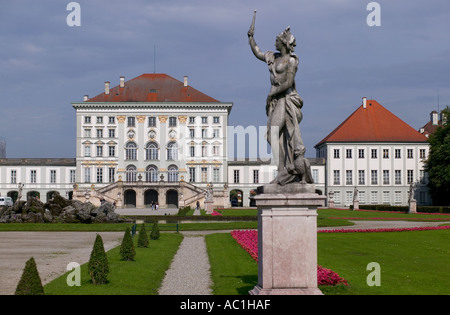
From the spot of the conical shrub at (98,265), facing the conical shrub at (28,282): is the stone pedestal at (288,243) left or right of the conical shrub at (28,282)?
left

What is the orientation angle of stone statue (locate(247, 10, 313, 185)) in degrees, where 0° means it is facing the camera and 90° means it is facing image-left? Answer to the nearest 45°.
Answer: approximately 45°

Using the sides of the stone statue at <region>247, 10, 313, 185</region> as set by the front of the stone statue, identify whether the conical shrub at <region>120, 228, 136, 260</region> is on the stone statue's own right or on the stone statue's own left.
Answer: on the stone statue's own right

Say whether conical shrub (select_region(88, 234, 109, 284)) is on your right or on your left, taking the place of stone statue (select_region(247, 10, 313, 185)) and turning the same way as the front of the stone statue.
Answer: on your right

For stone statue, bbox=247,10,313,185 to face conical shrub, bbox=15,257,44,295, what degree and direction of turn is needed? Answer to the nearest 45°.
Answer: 0° — it already faces it
